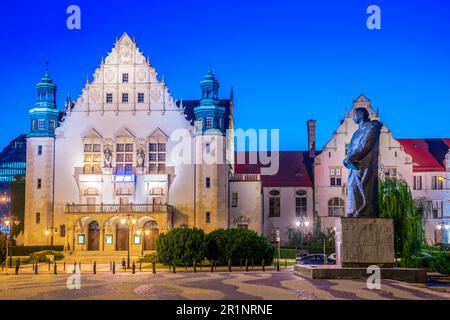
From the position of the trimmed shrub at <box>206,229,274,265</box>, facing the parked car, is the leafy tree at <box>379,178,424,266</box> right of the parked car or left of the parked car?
right
